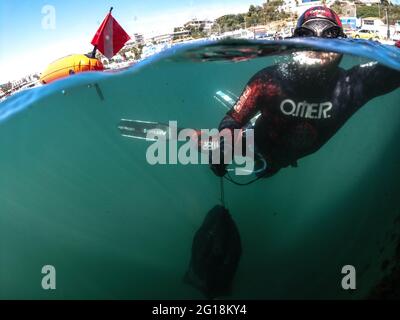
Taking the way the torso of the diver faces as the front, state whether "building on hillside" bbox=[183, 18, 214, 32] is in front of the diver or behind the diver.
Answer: behind

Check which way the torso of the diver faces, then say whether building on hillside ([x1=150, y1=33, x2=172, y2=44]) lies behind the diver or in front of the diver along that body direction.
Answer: behind

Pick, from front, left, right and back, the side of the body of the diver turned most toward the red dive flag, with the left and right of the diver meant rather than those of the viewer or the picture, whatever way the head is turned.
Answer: right

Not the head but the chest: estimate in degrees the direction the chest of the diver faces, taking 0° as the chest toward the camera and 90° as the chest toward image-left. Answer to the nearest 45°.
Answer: approximately 0°
